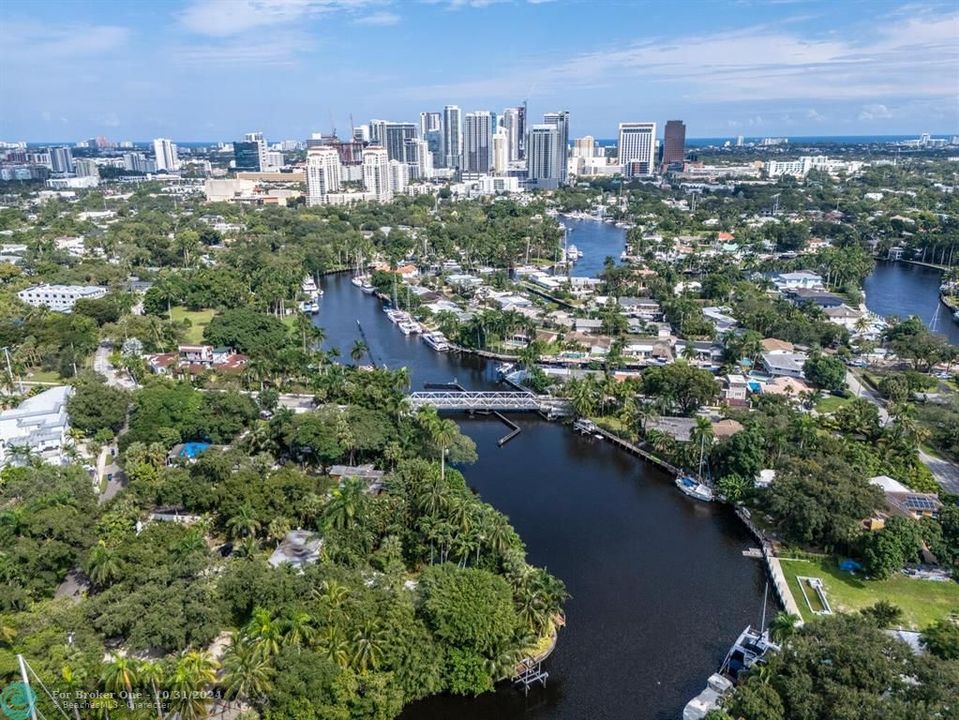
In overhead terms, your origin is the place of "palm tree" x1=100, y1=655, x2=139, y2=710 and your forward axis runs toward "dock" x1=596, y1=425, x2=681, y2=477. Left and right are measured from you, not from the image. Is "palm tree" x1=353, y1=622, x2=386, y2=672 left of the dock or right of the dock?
right

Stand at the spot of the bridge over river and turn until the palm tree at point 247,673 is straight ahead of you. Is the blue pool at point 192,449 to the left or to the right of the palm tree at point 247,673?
right

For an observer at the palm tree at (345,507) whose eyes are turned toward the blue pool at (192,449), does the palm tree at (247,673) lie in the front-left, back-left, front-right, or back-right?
back-left
